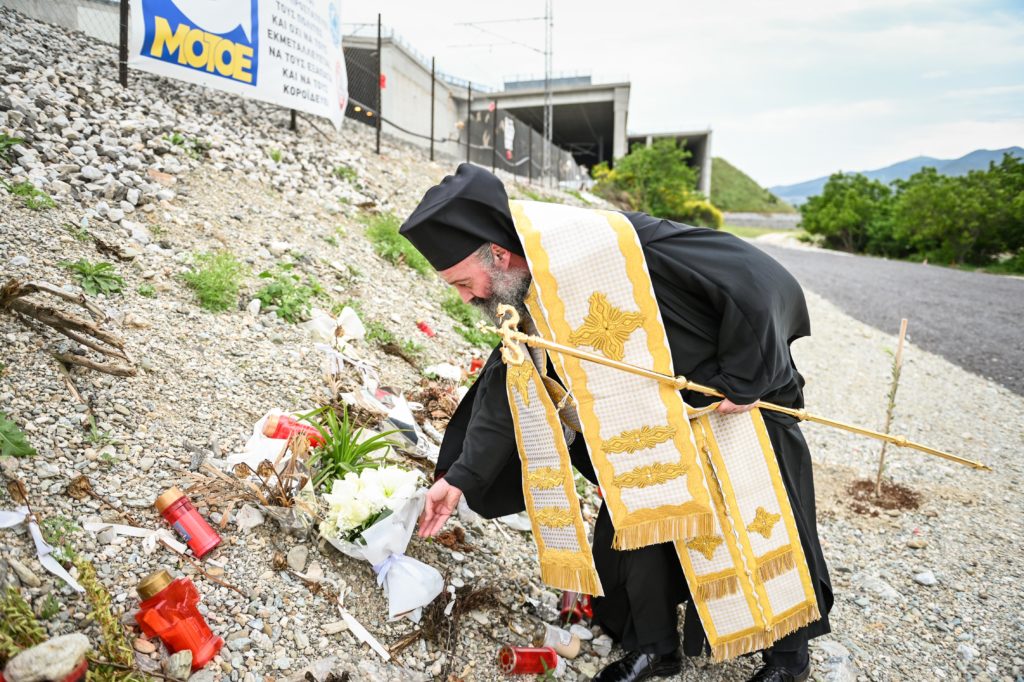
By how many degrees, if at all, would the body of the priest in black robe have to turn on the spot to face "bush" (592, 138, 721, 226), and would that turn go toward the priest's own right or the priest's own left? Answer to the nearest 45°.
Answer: approximately 90° to the priest's own right

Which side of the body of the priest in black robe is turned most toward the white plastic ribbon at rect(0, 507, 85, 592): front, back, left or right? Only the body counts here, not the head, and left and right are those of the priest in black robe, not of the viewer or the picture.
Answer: front

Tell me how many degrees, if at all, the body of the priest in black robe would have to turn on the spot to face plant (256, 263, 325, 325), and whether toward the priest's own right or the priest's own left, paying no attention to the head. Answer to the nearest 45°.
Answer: approximately 45° to the priest's own right

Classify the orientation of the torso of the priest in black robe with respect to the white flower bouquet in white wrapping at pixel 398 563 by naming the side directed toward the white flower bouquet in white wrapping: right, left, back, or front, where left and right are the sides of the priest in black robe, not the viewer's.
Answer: front

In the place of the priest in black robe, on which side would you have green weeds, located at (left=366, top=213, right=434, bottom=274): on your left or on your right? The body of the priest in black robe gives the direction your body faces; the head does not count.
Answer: on your right

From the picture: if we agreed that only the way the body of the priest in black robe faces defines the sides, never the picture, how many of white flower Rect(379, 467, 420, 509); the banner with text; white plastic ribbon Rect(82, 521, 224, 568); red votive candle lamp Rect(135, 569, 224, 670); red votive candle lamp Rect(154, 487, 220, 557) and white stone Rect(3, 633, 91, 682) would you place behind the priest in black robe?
0

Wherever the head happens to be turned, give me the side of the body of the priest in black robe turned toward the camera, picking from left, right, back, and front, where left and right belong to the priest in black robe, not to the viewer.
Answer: left

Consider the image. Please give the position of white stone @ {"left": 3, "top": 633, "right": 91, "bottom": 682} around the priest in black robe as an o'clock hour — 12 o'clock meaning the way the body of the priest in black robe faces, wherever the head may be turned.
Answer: The white stone is roughly at 11 o'clock from the priest in black robe.

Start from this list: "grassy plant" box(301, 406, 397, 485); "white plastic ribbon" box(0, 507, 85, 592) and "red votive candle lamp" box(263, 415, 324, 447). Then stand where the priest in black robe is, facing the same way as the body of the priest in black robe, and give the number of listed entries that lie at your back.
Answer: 0

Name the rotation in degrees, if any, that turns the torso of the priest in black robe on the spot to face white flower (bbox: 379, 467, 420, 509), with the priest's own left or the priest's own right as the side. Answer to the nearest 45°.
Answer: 0° — they already face it

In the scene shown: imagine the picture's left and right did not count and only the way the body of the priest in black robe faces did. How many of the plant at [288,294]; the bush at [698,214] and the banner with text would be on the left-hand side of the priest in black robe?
0

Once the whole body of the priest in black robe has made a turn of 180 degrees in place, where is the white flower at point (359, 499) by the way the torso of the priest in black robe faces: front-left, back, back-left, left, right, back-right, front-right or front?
back

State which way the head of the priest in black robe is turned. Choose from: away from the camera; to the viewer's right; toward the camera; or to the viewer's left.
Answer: to the viewer's left

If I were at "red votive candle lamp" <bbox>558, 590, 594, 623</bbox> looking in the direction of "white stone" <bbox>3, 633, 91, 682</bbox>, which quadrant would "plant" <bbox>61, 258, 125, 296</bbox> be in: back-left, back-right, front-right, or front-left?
front-right
